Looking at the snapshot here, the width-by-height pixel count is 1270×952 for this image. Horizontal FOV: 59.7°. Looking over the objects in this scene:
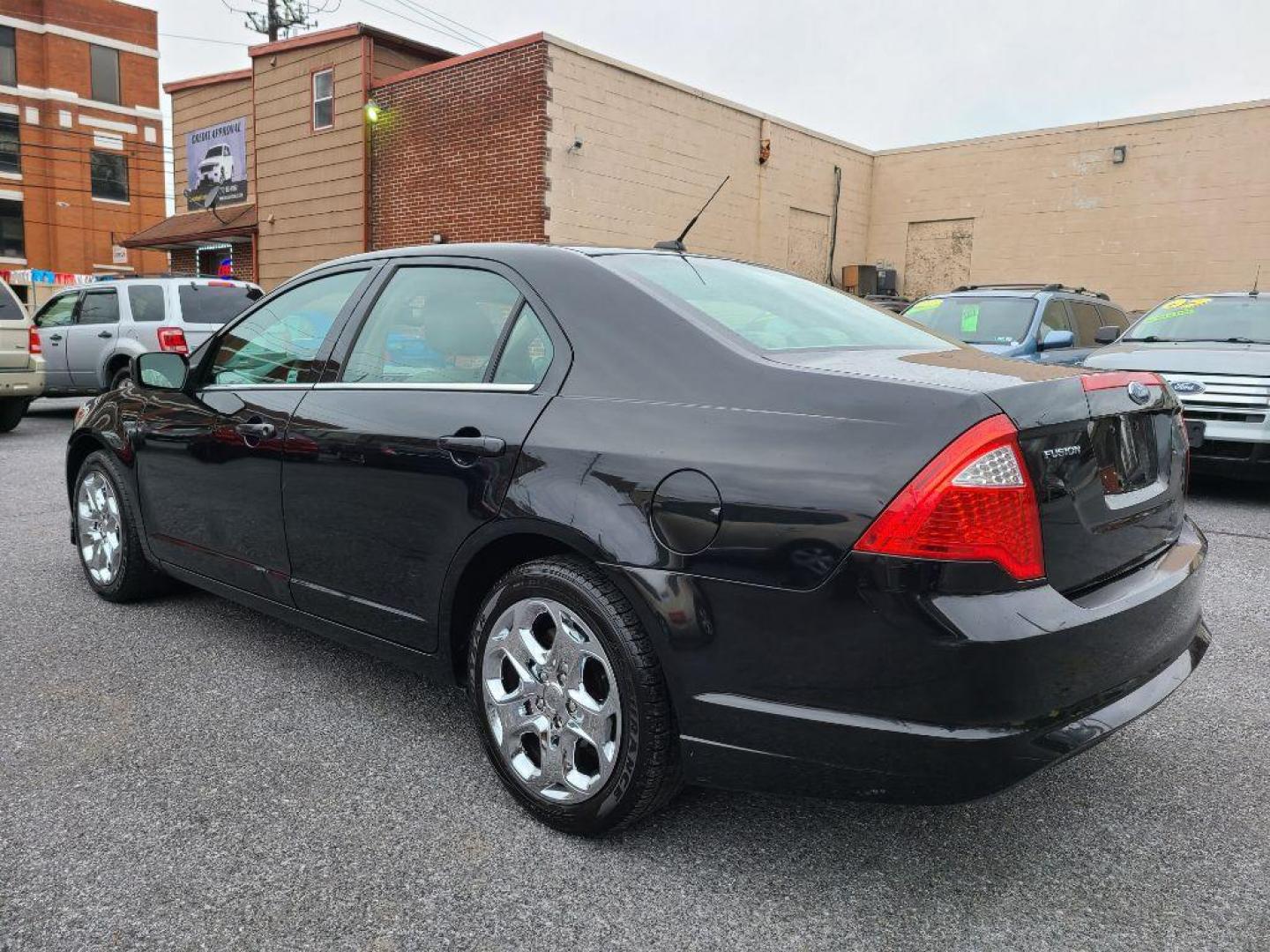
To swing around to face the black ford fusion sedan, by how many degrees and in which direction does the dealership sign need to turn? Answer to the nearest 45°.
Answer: approximately 45° to its left

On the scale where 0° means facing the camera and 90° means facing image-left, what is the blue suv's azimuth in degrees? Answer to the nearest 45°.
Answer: approximately 45°

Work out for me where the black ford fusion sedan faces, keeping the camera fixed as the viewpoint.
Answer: facing away from the viewer and to the left of the viewer

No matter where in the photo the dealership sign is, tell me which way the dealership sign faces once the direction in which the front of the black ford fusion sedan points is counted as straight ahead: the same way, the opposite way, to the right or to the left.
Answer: to the left

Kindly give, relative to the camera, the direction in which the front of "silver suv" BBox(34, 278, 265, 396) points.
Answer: facing away from the viewer and to the left of the viewer

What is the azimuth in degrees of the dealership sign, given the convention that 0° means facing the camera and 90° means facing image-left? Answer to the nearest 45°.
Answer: approximately 45°

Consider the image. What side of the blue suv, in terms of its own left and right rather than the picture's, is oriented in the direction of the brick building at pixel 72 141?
right

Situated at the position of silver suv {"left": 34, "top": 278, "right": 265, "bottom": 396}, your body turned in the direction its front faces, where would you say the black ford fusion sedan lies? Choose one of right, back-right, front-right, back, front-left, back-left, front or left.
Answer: back-left
